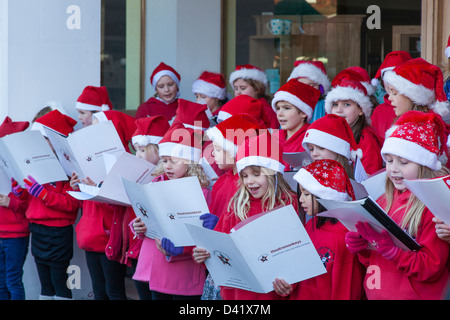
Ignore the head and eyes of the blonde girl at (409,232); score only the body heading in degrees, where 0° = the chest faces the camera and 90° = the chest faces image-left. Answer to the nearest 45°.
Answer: approximately 45°

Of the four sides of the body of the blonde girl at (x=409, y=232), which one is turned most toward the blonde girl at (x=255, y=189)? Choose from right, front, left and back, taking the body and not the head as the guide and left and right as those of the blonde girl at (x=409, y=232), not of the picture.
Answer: right
